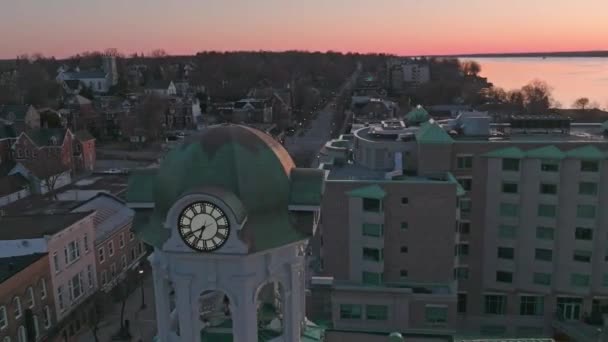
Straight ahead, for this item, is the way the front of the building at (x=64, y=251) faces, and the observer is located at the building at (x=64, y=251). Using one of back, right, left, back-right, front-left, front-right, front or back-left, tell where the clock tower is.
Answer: front-right

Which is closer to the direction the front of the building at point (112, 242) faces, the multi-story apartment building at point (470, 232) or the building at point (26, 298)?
the multi-story apartment building

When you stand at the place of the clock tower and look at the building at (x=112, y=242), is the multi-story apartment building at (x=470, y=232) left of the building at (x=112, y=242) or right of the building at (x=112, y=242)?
right

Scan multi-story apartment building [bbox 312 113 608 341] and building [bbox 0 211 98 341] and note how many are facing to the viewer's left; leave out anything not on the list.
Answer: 0

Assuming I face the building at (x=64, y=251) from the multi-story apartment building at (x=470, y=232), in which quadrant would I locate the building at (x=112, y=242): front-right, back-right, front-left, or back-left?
front-right

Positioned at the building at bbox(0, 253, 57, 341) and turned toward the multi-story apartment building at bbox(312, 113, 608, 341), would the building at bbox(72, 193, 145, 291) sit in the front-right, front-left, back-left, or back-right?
front-left

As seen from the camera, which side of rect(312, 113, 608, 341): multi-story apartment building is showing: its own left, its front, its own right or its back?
front

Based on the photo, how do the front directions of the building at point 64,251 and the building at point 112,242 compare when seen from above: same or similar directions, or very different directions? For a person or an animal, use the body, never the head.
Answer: same or similar directions

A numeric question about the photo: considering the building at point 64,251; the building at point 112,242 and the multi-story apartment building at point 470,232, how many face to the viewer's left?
0

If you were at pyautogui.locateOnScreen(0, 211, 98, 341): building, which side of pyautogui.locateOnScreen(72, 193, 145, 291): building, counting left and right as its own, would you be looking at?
right

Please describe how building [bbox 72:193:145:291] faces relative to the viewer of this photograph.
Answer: facing the viewer and to the right of the viewer

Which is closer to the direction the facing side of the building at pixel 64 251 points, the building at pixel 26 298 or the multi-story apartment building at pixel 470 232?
the multi-story apartment building

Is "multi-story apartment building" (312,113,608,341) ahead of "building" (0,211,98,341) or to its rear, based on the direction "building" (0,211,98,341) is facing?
ahead

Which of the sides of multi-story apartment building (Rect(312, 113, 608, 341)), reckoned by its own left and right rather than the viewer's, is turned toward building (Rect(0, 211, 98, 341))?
right

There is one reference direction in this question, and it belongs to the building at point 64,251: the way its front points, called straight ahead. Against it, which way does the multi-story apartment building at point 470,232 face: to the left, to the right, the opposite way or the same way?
to the right

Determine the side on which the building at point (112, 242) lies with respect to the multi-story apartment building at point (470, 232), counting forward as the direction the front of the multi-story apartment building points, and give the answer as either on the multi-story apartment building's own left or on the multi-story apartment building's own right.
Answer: on the multi-story apartment building's own right

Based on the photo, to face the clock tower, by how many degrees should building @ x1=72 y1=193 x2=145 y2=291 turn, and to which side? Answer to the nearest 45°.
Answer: approximately 45° to its right
